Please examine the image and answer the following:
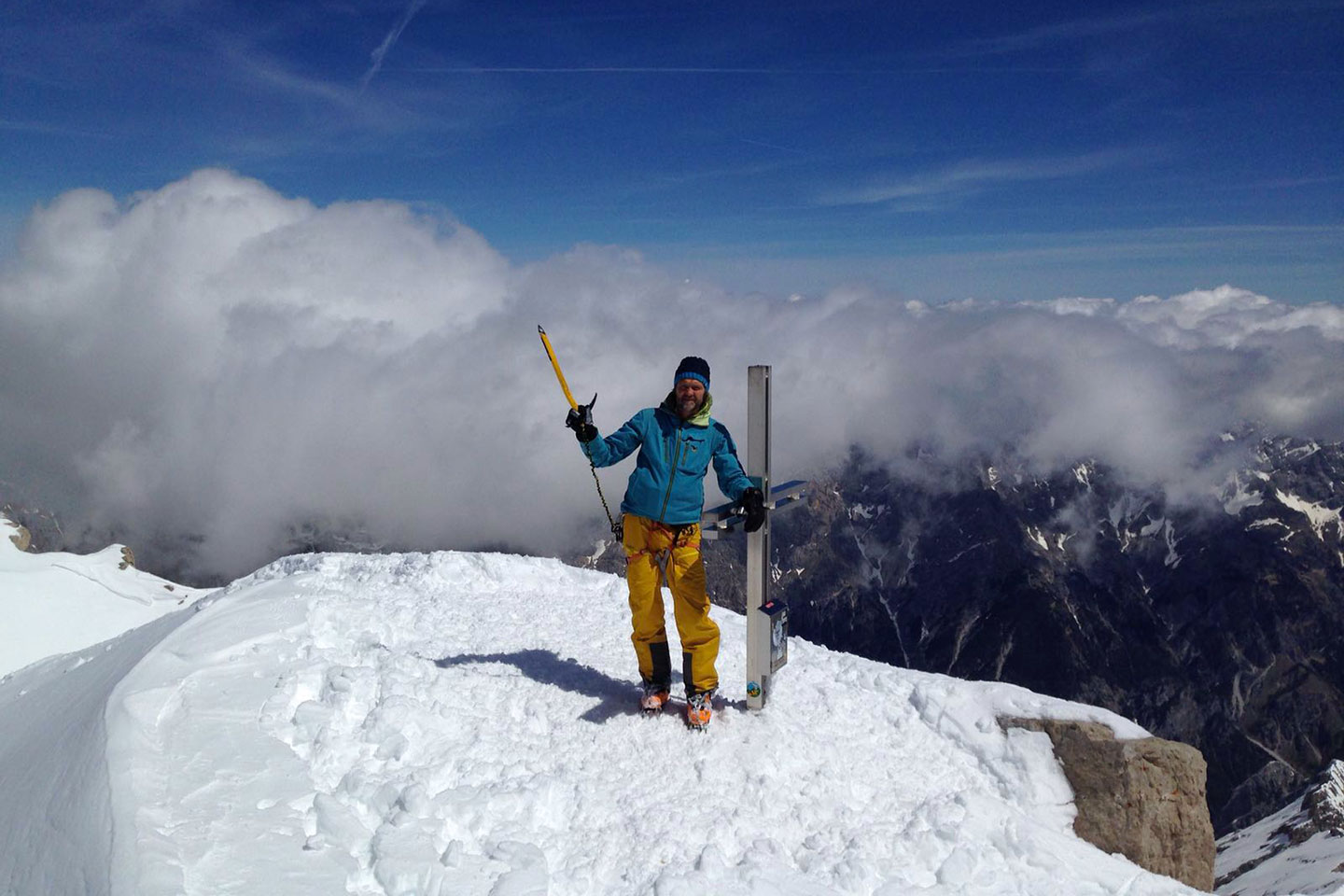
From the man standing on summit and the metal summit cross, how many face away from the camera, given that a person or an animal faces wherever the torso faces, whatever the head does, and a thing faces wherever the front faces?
0

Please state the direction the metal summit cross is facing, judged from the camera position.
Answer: facing the viewer and to the right of the viewer

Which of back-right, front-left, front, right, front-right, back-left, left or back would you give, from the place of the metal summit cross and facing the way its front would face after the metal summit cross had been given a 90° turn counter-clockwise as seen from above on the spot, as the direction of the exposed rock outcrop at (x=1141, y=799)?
front-right

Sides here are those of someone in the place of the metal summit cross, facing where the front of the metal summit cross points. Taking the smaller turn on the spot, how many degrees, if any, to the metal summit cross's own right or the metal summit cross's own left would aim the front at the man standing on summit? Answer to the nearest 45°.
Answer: approximately 90° to the metal summit cross's own right

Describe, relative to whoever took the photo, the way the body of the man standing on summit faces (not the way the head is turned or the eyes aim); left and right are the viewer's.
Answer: facing the viewer

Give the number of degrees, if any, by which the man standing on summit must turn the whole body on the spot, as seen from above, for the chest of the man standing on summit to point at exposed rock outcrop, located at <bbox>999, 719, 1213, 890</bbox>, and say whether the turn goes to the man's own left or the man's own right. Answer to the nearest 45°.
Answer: approximately 90° to the man's own left
